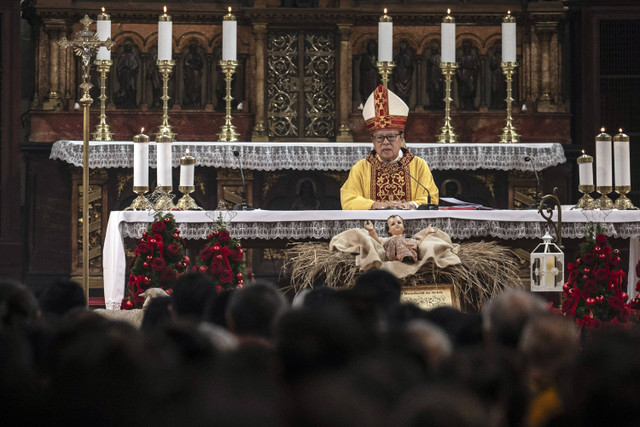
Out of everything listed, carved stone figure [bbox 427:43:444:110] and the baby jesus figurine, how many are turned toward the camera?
2

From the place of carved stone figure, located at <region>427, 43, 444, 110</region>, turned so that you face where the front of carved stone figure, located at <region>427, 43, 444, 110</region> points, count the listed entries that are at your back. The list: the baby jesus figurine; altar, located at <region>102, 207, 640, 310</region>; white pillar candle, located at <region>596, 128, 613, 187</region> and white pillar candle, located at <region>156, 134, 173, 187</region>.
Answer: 0

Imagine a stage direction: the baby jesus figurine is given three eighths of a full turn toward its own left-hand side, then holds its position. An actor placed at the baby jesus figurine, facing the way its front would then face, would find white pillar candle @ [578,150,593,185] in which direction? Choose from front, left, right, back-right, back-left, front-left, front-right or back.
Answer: front

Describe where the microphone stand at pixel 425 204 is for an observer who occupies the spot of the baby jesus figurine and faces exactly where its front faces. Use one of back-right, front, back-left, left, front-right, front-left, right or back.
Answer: back

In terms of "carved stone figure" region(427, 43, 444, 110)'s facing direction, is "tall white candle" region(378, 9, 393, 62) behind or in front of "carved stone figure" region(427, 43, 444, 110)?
in front

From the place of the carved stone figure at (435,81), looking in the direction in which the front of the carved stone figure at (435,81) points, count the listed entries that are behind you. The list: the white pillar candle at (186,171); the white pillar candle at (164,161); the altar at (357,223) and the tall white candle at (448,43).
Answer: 0

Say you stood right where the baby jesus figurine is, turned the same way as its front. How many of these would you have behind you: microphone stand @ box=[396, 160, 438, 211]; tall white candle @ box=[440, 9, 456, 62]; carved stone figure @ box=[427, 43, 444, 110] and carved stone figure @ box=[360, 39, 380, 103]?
4

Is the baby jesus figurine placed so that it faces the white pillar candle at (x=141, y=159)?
no

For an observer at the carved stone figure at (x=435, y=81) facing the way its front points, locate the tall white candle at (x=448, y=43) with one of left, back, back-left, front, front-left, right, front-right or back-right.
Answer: front

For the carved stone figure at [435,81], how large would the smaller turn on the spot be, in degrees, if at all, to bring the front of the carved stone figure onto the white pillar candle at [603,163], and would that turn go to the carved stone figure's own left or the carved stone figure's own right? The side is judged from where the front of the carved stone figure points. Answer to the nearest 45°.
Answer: approximately 45° to the carved stone figure's own left

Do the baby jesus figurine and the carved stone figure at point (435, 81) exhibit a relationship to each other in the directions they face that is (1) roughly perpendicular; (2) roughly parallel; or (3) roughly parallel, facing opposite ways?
roughly parallel

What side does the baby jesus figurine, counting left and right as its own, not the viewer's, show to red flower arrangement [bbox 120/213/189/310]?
right

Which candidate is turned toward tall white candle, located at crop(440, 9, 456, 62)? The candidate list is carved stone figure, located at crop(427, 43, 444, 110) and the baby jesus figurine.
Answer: the carved stone figure

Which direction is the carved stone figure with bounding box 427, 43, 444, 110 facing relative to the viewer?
toward the camera

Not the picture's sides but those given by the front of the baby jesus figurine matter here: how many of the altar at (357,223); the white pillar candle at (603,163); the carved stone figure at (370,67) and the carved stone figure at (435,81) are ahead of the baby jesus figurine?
0

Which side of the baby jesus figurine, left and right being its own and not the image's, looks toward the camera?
front
